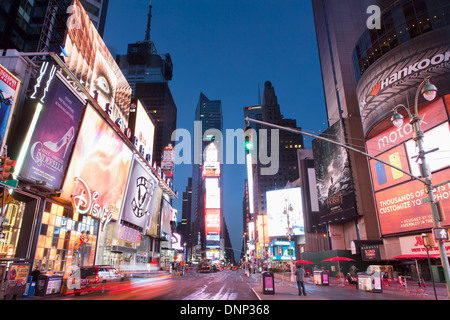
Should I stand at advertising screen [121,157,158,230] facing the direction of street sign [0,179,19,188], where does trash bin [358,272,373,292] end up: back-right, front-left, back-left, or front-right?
front-left

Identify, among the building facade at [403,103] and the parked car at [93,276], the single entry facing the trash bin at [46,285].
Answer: the building facade

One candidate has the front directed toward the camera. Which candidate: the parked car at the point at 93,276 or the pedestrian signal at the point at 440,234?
the pedestrian signal

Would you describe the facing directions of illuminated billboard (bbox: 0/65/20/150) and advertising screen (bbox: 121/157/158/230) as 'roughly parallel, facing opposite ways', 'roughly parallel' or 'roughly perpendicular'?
roughly parallel

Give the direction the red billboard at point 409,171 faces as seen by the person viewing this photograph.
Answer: facing the viewer and to the left of the viewer

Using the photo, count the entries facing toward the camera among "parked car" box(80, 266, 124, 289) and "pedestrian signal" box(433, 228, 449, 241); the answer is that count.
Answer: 1

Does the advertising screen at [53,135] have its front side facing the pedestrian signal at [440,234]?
yes

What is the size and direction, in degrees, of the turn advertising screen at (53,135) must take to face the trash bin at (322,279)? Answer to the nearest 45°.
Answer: approximately 45° to its left

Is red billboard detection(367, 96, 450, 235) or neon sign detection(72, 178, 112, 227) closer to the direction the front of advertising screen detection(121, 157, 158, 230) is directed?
the red billboard

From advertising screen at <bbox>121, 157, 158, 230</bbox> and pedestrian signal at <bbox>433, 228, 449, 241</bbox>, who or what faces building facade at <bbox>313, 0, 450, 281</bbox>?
the advertising screen

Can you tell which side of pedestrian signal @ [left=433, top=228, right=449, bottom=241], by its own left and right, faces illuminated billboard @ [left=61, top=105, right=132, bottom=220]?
right

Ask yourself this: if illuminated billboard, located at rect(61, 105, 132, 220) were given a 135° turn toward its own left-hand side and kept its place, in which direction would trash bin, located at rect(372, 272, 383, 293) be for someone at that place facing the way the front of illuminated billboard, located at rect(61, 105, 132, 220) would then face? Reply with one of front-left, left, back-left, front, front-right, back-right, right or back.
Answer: back-right

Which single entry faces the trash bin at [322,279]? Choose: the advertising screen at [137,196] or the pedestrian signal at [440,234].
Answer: the advertising screen

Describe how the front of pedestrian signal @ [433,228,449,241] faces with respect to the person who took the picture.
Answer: facing the viewer

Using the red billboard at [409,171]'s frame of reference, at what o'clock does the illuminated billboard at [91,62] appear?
The illuminated billboard is roughly at 12 o'clock from the red billboard.

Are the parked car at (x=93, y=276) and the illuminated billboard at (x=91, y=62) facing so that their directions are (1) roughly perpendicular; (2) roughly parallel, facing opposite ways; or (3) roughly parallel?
roughly perpendicular

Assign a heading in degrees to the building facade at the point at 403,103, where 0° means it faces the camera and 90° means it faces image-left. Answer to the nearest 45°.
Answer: approximately 45°
